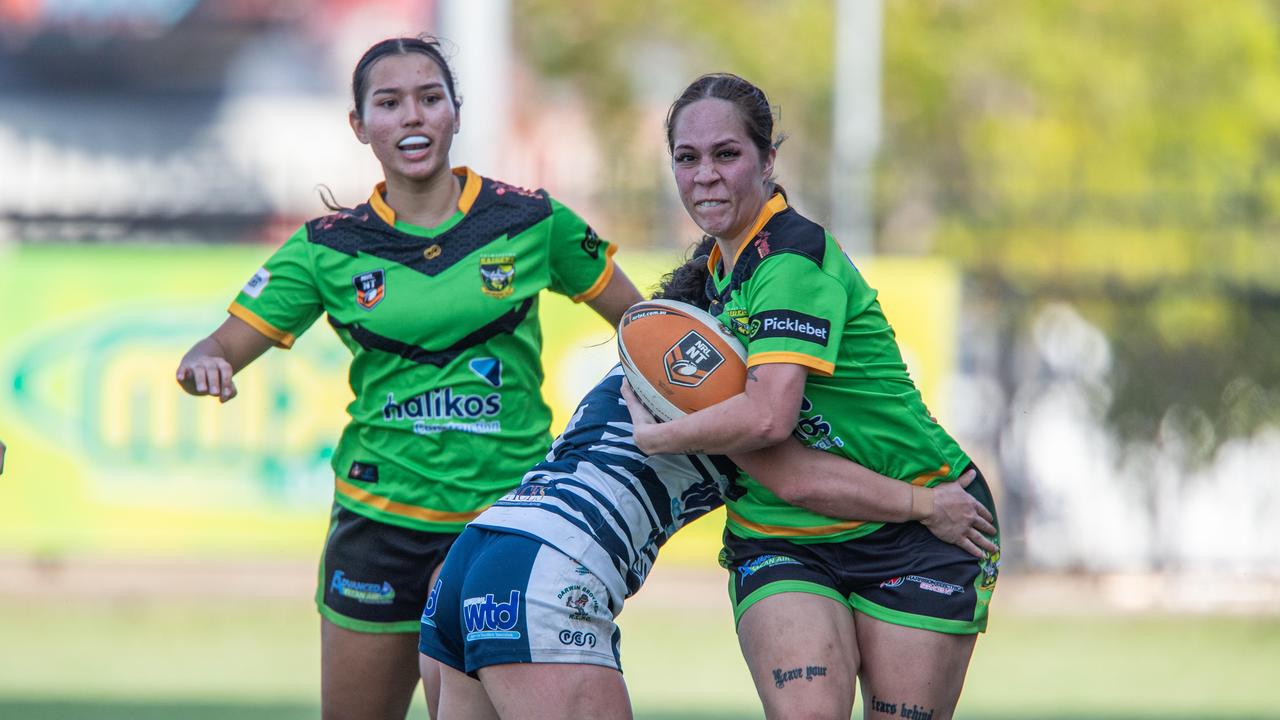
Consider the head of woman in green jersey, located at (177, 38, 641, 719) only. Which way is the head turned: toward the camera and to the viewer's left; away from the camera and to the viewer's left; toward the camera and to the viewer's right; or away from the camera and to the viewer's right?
toward the camera and to the viewer's right

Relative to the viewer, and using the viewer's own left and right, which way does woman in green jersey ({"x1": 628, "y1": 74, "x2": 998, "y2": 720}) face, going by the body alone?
facing the viewer and to the left of the viewer

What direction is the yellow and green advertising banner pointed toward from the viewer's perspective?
toward the camera

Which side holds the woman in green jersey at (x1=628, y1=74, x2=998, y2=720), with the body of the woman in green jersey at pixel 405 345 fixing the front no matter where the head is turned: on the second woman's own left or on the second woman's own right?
on the second woman's own left

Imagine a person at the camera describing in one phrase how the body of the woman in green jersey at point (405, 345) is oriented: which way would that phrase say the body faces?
toward the camera

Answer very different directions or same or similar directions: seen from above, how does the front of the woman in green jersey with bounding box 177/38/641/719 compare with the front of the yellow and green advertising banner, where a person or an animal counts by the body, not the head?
same or similar directions

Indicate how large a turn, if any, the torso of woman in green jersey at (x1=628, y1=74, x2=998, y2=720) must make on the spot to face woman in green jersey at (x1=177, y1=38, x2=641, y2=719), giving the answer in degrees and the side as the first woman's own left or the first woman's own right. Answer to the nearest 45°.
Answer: approximately 45° to the first woman's own right

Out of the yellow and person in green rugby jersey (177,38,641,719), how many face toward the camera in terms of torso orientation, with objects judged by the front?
2
